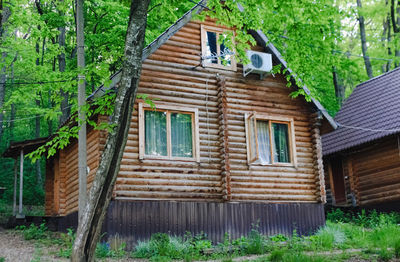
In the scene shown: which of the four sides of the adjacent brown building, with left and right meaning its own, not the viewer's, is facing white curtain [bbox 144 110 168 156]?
front

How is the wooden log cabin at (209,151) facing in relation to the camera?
toward the camera

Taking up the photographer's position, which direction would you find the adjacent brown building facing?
facing the viewer and to the left of the viewer

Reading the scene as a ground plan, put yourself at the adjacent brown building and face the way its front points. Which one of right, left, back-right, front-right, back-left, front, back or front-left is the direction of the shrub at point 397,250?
front-left

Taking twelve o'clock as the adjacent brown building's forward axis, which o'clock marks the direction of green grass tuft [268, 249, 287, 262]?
The green grass tuft is roughly at 11 o'clock from the adjacent brown building.

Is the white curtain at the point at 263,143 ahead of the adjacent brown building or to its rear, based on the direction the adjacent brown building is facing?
ahead

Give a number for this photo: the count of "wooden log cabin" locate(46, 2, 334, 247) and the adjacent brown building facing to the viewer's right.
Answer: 0

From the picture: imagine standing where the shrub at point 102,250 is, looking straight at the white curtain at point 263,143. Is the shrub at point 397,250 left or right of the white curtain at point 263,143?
right

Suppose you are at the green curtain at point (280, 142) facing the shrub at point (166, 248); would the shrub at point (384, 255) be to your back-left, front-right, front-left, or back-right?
front-left
